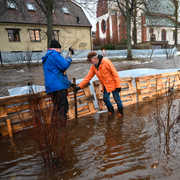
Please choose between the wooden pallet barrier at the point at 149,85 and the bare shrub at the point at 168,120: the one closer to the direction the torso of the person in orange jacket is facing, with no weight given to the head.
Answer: the bare shrub

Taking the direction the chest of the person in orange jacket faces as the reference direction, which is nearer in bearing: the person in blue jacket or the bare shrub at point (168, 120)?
the person in blue jacket

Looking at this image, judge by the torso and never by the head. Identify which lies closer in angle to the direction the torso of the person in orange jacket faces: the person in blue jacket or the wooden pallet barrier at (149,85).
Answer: the person in blue jacket

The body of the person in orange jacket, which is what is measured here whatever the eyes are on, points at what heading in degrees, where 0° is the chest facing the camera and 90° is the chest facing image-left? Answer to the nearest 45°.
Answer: approximately 45°

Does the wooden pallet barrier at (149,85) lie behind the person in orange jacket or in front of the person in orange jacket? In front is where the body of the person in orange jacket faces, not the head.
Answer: behind

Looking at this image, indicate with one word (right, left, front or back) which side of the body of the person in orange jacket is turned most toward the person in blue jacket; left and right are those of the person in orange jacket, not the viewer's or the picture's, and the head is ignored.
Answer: front

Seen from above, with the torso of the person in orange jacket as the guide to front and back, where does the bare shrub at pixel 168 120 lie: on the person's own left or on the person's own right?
on the person's own left
